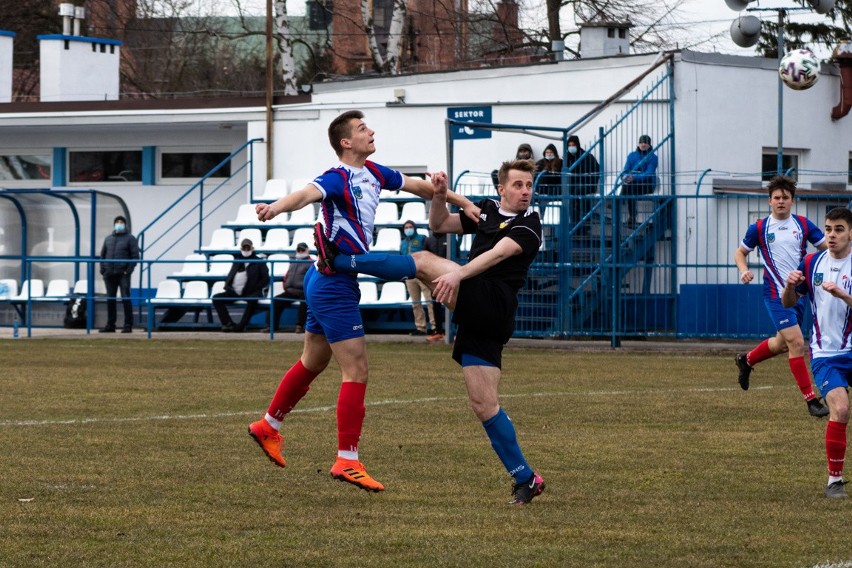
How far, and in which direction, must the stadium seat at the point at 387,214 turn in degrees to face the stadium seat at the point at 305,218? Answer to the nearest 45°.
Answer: approximately 135° to its right

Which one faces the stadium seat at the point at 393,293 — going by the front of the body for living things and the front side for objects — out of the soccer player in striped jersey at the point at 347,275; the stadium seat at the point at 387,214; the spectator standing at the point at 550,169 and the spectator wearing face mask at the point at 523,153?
the stadium seat at the point at 387,214

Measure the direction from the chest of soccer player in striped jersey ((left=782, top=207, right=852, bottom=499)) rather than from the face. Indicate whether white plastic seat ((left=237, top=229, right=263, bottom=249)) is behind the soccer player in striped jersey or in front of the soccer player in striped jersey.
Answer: behind

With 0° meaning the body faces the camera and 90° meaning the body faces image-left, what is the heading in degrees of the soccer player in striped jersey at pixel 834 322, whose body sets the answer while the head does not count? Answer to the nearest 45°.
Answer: approximately 0°

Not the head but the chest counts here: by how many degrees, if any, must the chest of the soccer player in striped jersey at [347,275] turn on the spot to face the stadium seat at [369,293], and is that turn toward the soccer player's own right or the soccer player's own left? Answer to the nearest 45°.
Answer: approximately 135° to the soccer player's own left

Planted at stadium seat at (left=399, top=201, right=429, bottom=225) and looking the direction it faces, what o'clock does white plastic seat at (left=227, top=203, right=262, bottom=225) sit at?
The white plastic seat is roughly at 4 o'clock from the stadium seat.

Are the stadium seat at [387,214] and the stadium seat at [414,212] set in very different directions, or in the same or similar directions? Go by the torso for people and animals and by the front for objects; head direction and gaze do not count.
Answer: same or similar directions

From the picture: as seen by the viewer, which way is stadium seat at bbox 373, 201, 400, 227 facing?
toward the camera

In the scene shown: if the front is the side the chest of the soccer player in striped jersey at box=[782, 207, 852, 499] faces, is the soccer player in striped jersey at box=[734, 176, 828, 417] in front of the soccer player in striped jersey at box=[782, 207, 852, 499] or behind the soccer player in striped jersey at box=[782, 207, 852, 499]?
behind

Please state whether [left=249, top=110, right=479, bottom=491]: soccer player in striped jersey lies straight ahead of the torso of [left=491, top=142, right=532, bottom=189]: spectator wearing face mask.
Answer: yes

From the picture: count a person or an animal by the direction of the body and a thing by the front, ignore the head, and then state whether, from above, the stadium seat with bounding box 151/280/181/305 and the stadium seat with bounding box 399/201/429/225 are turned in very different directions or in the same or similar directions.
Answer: same or similar directions

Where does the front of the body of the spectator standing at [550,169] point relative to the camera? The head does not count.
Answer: toward the camera

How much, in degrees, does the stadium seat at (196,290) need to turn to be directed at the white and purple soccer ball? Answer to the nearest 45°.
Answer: approximately 45° to its left

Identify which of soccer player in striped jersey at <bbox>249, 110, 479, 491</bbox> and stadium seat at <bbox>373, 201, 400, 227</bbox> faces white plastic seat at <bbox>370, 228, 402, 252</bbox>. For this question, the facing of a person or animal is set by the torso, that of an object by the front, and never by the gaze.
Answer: the stadium seat

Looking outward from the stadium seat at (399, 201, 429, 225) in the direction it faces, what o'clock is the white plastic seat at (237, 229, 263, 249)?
The white plastic seat is roughly at 4 o'clock from the stadium seat.

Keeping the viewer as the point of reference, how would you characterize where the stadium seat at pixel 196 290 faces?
facing the viewer
